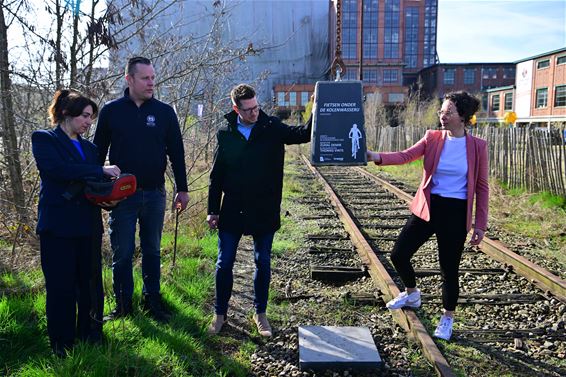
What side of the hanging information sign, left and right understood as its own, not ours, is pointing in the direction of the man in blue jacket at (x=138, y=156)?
right

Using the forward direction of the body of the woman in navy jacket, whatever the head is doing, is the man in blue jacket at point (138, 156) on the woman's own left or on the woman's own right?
on the woman's own left

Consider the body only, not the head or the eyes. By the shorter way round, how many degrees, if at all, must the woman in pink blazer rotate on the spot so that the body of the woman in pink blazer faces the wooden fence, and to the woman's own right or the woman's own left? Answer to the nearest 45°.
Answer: approximately 135° to the woman's own right

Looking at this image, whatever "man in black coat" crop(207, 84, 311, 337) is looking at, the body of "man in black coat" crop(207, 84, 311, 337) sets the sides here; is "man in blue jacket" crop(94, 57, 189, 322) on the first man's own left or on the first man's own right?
on the first man's own right

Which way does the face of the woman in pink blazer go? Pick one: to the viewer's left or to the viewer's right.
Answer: to the viewer's left

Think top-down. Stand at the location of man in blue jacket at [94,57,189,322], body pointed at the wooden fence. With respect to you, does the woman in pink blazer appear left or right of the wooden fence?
right

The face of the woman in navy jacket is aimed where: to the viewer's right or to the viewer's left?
to the viewer's right

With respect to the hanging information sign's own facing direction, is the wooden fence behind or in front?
behind

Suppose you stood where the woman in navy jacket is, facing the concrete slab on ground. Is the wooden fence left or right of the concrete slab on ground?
left

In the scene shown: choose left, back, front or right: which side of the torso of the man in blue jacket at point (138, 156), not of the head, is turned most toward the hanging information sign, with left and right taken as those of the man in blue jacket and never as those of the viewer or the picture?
left

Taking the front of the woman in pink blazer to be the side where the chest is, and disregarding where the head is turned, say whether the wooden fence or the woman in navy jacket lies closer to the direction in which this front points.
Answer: the woman in navy jacket
